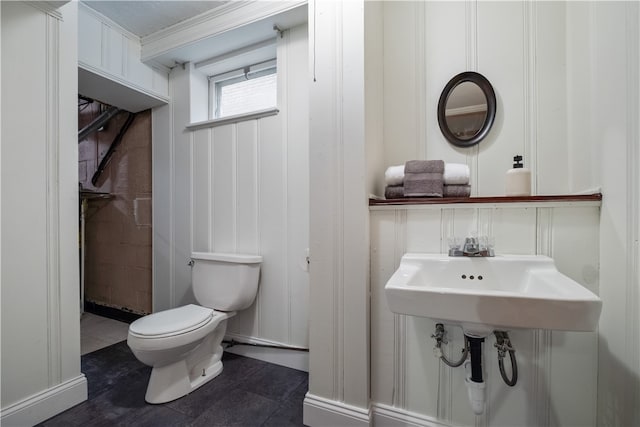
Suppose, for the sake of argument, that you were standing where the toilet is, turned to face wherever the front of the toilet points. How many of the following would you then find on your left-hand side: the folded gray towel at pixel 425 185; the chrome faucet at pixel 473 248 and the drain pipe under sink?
3

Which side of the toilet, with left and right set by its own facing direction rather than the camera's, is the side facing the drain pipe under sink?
left

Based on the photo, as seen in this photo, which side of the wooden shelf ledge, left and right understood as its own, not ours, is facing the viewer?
front

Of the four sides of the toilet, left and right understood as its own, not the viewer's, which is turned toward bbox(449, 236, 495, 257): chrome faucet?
left

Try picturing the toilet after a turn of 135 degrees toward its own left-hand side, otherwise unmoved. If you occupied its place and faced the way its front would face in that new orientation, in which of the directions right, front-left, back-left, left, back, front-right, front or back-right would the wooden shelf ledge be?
front-right

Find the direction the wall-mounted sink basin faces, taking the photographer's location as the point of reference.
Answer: facing the viewer

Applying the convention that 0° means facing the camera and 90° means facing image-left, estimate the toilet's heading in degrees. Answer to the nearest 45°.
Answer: approximately 45°

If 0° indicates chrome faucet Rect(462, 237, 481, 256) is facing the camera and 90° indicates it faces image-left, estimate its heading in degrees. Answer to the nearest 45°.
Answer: approximately 0°
